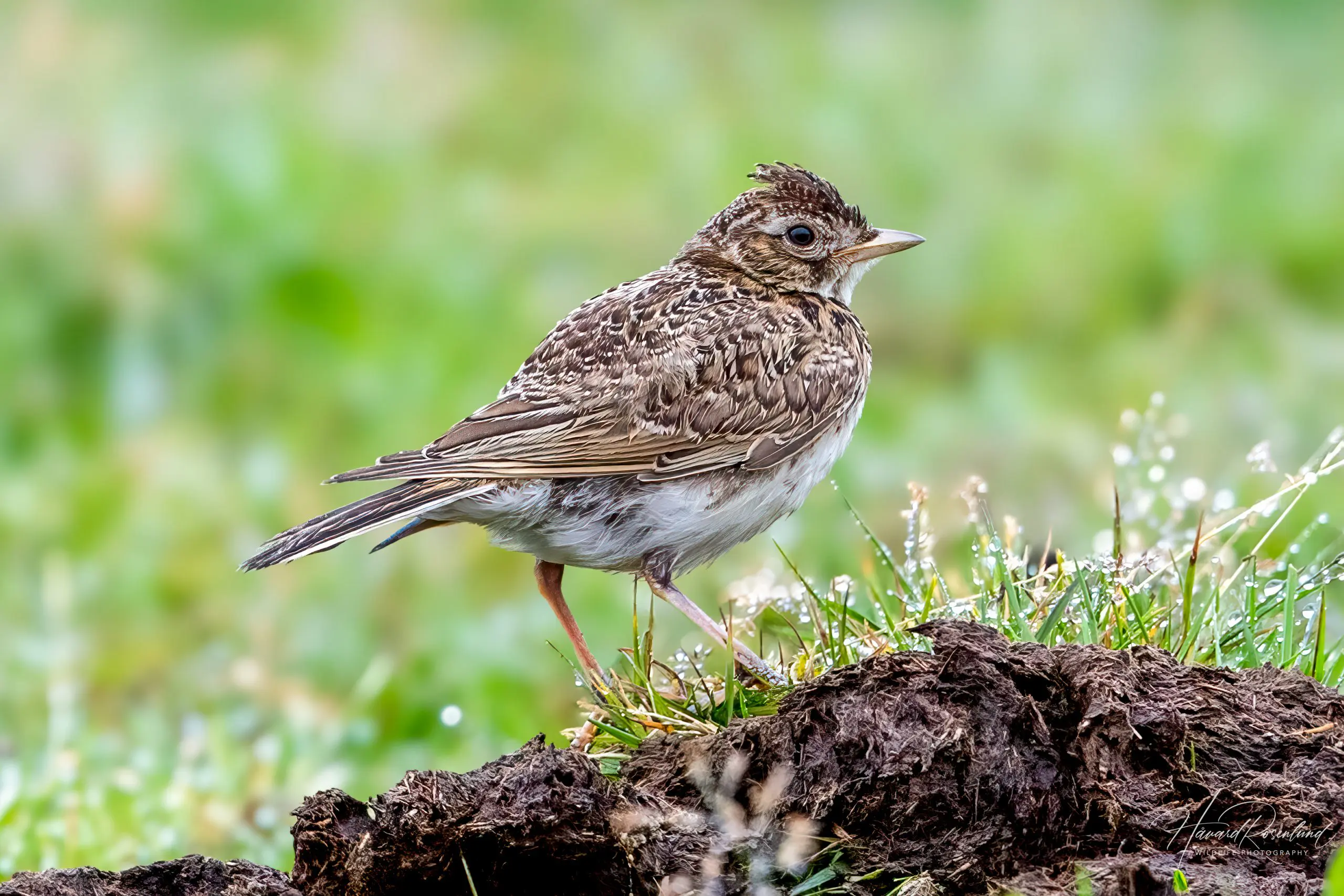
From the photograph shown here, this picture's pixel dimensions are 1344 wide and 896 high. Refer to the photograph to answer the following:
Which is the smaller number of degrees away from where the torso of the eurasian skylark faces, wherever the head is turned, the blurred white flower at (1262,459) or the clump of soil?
the blurred white flower

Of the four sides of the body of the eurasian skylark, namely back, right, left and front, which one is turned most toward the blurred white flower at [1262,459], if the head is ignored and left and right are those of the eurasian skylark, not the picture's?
front

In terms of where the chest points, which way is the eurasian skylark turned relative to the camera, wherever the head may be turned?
to the viewer's right
